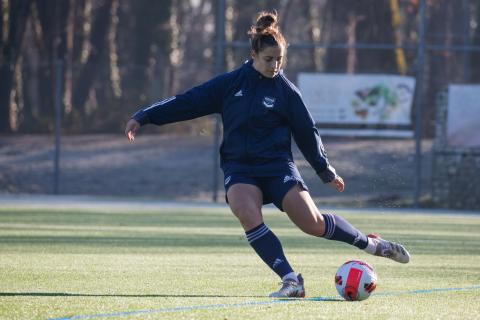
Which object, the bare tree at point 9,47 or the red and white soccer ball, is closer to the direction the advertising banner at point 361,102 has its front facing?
the red and white soccer ball

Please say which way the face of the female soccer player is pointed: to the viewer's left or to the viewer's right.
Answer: to the viewer's right

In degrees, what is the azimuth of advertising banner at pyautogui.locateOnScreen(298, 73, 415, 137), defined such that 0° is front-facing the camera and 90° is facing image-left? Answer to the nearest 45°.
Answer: approximately 0°

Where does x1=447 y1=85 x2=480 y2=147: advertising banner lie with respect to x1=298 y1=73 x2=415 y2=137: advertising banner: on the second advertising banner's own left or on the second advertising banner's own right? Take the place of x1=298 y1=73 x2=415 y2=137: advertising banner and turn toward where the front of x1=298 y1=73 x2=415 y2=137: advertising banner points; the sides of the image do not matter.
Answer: on the second advertising banner's own left

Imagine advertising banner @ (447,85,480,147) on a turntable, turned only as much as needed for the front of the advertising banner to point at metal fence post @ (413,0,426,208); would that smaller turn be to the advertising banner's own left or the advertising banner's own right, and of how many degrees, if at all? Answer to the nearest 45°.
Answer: approximately 90° to the advertising banner's own right

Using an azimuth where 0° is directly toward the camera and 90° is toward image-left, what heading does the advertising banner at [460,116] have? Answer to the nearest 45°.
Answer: approximately 0°

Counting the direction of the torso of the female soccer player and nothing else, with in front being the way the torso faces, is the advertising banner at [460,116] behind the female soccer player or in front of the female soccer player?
behind
